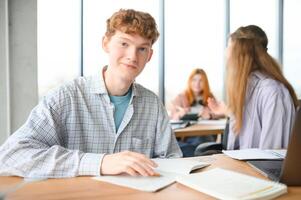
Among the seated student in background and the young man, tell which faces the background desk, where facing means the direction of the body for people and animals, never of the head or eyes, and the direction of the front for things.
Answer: the seated student in background

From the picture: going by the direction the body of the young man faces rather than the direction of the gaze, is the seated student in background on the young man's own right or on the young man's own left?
on the young man's own left

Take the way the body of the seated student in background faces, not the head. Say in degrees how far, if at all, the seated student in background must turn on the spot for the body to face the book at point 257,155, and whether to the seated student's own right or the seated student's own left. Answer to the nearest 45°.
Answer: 0° — they already face it

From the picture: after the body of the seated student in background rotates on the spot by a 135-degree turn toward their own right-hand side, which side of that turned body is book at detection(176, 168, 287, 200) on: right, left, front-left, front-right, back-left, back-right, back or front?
back-left

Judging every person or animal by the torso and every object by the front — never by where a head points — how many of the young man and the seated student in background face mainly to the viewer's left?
0

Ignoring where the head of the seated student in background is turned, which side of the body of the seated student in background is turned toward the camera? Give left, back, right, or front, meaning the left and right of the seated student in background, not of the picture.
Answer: front

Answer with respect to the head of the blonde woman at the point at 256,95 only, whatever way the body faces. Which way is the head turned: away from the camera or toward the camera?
away from the camera

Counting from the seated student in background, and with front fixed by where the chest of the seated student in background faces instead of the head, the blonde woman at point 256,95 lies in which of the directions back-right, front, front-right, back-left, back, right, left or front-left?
front

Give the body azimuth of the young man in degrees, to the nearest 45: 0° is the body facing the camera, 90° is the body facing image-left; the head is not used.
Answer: approximately 315°

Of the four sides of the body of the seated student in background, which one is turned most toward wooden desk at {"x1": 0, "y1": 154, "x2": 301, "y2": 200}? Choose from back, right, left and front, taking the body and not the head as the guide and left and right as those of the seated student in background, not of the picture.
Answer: front
